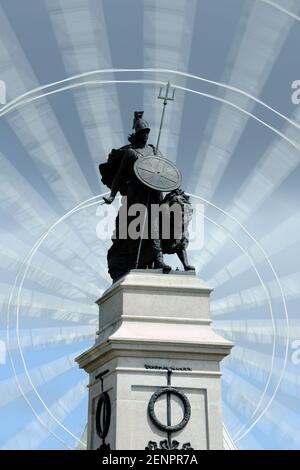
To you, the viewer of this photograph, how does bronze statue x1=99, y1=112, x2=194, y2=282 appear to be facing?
facing the viewer and to the right of the viewer
